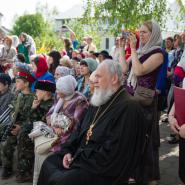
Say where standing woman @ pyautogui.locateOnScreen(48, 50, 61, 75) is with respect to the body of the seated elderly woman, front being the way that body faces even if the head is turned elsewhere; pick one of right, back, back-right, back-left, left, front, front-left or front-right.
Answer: back-right

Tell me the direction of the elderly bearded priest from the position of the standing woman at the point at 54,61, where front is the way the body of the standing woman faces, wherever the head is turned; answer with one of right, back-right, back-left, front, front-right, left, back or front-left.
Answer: left

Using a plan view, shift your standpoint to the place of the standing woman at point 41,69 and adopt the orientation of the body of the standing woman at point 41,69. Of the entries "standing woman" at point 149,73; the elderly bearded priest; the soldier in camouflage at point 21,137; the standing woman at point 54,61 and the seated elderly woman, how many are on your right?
1

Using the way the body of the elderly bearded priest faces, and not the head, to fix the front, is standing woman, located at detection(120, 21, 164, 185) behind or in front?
behind

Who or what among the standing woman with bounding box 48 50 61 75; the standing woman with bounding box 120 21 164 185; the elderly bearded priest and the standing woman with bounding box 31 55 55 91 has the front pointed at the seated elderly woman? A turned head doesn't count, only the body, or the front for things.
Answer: the standing woman with bounding box 120 21 164 185

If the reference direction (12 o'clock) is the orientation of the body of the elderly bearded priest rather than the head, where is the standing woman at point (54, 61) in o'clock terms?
The standing woman is roughly at 4 o'clock from the elderly bearded priest.

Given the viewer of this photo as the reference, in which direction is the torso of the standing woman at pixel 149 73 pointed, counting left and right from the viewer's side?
facing to the left of the viewer

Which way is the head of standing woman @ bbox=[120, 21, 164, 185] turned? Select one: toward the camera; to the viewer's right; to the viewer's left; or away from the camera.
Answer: to the viewer's left

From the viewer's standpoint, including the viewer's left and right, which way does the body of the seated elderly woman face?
facing the viewer and to the left of the viewer

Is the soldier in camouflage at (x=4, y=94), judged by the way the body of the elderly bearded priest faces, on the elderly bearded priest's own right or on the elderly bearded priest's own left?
on the elderly bearded priest's own right

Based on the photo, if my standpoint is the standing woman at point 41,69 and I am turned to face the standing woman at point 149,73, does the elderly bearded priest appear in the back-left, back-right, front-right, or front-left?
front-right

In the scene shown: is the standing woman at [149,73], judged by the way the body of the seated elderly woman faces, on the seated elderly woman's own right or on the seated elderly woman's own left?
on the seated elderly woman's own left
